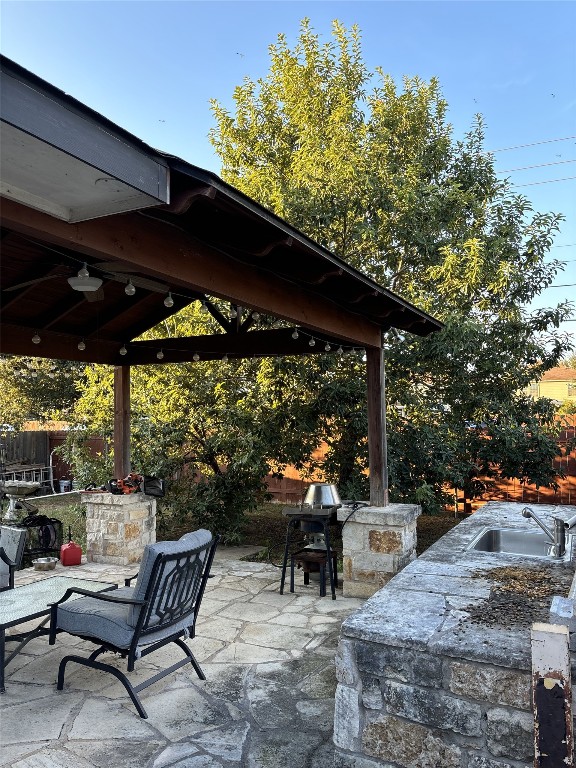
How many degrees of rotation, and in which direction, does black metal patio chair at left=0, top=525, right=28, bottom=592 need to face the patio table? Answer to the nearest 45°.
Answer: approximately 45° to its left

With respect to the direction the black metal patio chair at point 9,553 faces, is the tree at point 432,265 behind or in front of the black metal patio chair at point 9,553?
behind

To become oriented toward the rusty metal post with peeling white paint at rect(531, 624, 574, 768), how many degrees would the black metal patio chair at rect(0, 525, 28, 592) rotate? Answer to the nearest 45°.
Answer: approximately 90° to its left

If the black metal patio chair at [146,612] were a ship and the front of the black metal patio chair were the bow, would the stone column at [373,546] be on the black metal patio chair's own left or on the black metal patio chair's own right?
on the black metal patio chair's own right

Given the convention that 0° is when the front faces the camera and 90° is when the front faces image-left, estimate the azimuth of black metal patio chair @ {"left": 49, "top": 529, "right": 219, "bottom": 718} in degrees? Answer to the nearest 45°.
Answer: approximately 135°
